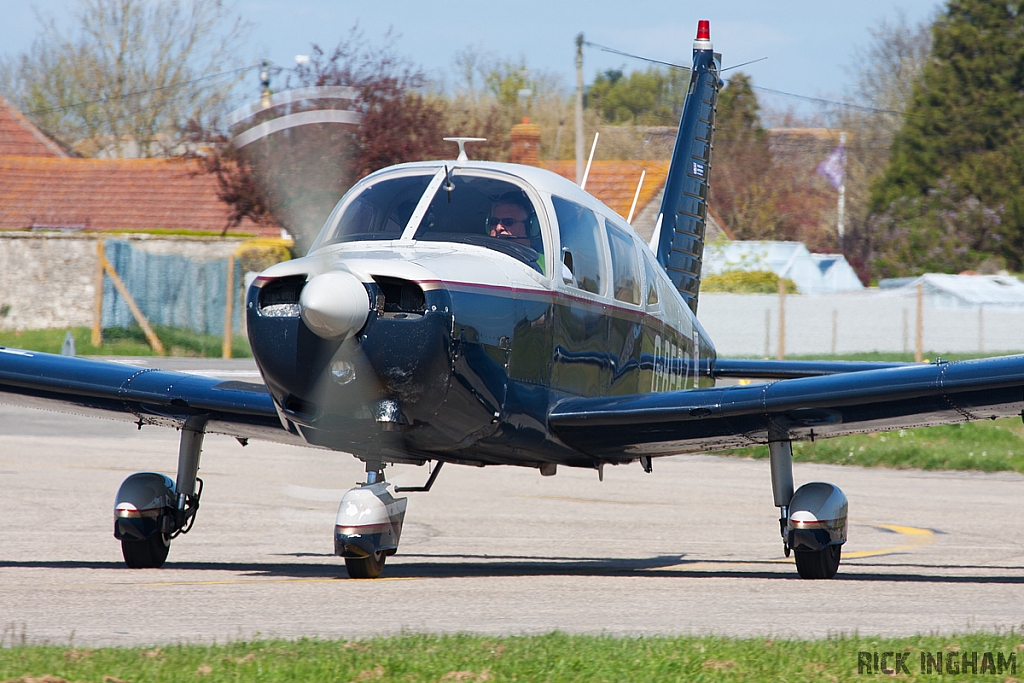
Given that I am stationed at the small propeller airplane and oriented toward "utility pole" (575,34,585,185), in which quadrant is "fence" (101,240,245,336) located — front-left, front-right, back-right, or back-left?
front-left

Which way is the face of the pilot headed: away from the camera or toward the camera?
toward the camera

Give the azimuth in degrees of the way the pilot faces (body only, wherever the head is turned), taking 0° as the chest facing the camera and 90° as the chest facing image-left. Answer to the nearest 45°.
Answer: approximately 45°

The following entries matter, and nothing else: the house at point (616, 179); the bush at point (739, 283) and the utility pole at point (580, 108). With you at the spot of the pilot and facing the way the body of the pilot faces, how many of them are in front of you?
0

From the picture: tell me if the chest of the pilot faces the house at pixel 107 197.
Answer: no

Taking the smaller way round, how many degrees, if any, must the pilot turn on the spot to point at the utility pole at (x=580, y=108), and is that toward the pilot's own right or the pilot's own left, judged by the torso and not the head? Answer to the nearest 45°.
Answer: approximately 135° to the pilot's own right

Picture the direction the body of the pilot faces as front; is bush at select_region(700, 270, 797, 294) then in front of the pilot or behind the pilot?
behind

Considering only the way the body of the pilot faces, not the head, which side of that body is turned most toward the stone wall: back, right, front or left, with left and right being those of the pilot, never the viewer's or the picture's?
back

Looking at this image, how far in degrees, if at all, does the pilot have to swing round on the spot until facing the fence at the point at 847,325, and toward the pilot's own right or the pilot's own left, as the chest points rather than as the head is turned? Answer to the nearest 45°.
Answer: approximately 135° to the pilot's own right

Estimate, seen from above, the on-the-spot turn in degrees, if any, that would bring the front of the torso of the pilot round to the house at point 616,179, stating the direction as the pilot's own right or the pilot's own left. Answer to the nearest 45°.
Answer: approximately 135° to the pilot's own right
